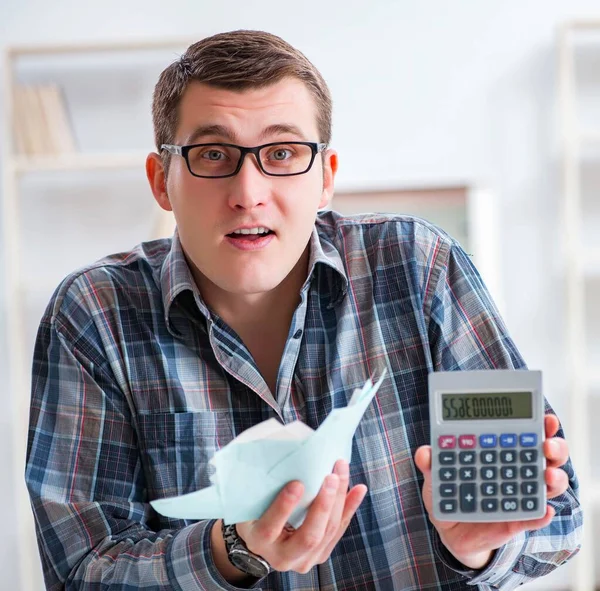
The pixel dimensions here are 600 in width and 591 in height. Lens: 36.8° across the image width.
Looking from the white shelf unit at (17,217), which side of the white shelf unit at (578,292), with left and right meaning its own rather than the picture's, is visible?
right

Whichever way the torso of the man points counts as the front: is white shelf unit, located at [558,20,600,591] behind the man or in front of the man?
behind

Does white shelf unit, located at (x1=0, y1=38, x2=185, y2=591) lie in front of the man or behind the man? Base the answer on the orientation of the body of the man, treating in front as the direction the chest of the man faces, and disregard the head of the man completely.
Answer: behind

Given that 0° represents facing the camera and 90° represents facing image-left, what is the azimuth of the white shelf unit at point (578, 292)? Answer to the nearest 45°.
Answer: approximately 0°

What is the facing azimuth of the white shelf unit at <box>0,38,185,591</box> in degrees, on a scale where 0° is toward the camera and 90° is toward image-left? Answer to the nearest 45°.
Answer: approximately 0°

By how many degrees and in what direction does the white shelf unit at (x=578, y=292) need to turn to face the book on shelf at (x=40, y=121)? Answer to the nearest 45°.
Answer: approximately 90° to its right

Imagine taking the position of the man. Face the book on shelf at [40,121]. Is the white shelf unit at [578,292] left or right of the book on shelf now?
right

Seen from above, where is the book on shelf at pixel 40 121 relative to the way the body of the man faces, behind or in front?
behind

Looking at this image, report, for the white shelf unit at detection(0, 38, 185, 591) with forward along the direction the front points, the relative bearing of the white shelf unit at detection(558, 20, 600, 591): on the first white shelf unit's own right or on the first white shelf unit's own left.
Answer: on the first white shelf unit's own left

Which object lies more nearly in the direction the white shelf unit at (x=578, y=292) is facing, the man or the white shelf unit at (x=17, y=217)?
the man
